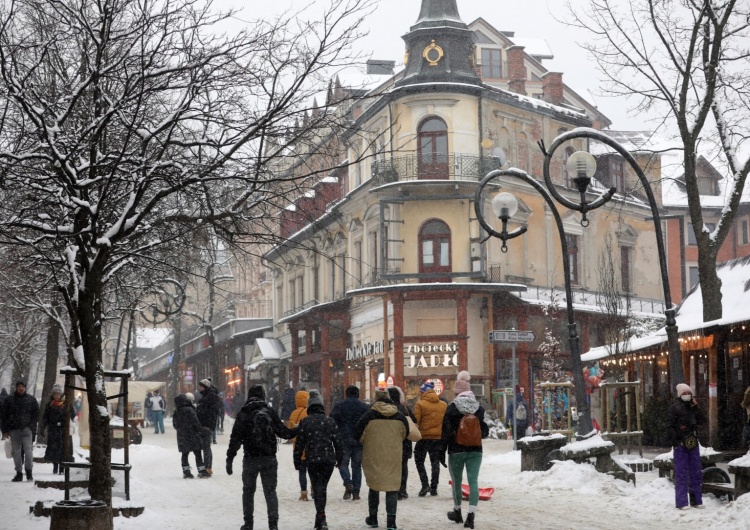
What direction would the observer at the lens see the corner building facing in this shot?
facing the viewer

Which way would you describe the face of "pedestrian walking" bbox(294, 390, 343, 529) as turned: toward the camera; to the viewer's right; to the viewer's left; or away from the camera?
away from the camera

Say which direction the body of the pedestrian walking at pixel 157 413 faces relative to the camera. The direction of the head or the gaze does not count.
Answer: toward the camera

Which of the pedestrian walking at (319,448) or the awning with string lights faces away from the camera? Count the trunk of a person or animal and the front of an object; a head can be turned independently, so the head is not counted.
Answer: the pedestrian walking

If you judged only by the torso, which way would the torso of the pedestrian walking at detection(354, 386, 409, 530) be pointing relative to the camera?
away from the camera

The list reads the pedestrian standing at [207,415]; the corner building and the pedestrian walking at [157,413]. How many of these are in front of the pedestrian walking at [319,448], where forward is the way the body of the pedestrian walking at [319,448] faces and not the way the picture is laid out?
3

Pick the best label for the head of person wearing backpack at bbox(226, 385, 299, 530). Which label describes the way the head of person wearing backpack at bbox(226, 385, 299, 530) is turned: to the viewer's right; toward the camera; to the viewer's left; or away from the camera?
away from the camera

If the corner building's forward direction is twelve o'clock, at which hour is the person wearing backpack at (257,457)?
The person wearing backpack is roughly at 12 o'clock from the corner building.

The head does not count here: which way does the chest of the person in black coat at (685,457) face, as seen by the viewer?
toward the camera

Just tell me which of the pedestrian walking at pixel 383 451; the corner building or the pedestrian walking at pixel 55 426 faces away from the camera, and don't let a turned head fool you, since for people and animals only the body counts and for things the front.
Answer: the pedestrian walking at pixel 383 451

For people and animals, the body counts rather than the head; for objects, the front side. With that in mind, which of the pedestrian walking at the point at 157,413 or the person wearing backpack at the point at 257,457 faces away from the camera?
the person wearing backpack

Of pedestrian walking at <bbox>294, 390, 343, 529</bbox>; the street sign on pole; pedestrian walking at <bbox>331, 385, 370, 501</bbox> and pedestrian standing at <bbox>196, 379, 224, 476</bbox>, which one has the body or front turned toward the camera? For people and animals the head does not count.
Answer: the street sign on pole

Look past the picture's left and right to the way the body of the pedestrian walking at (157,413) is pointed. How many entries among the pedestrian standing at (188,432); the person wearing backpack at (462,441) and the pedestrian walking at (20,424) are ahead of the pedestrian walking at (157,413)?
3
